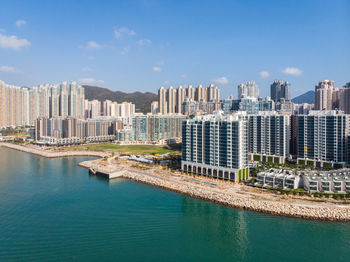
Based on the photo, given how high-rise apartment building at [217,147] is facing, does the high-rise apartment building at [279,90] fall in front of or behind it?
behind

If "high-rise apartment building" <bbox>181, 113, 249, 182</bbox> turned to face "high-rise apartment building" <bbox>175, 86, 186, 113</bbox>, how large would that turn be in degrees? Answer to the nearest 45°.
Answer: approximately 135° to its right

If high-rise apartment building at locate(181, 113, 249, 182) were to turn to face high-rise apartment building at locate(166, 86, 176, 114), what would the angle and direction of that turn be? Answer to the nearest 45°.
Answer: approximately 135° to its right

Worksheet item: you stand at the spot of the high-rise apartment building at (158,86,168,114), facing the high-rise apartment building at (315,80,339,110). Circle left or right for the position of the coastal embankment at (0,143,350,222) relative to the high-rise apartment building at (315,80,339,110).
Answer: right

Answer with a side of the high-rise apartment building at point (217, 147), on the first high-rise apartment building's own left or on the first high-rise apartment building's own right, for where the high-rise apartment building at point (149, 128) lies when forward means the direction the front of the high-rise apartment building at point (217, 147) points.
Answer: on the first high-rise apartment building's own right

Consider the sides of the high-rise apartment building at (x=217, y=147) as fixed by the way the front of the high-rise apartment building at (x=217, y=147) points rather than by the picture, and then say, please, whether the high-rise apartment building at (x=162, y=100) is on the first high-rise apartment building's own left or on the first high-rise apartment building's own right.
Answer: on the first high-rise apartment building's own right

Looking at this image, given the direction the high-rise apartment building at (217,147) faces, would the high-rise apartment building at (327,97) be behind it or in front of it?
behind

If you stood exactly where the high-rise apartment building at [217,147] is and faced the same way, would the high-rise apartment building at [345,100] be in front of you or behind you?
behind
